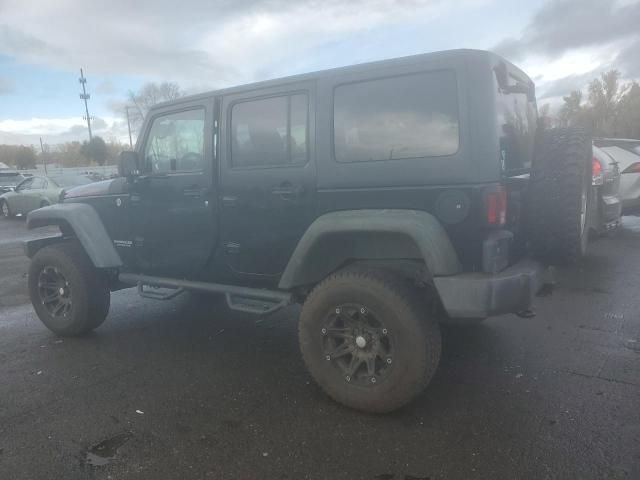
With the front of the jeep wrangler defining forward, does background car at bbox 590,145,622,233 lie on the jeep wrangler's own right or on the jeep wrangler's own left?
on the jeep wrangler's own right

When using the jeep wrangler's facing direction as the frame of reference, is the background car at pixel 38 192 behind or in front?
in front

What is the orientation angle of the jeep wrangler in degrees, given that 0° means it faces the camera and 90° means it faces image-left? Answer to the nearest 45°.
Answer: approximately 135°

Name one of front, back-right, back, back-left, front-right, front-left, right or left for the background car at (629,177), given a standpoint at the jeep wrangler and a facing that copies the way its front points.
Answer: right

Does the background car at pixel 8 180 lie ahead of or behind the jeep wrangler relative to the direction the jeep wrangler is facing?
ahead

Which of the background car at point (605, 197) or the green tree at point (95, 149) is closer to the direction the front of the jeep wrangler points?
the green tree
